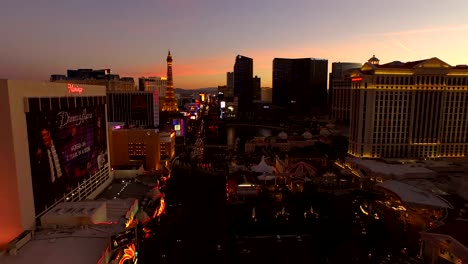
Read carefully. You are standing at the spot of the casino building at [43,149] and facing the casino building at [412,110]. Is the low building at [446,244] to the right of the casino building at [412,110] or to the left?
right

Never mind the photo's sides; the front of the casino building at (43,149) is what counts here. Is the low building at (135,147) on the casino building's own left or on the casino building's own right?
on the casino building's own left

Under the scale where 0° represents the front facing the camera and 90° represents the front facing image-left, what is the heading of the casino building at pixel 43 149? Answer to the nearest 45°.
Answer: approximately 315°

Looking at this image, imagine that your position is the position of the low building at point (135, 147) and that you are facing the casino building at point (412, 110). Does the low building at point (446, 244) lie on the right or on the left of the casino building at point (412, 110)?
right

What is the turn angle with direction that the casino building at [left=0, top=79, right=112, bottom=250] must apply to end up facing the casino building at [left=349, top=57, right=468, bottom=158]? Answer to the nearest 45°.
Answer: approximately 45° to its left

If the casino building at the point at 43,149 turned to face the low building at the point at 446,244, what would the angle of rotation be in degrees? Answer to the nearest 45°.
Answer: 0° — it already faces it
